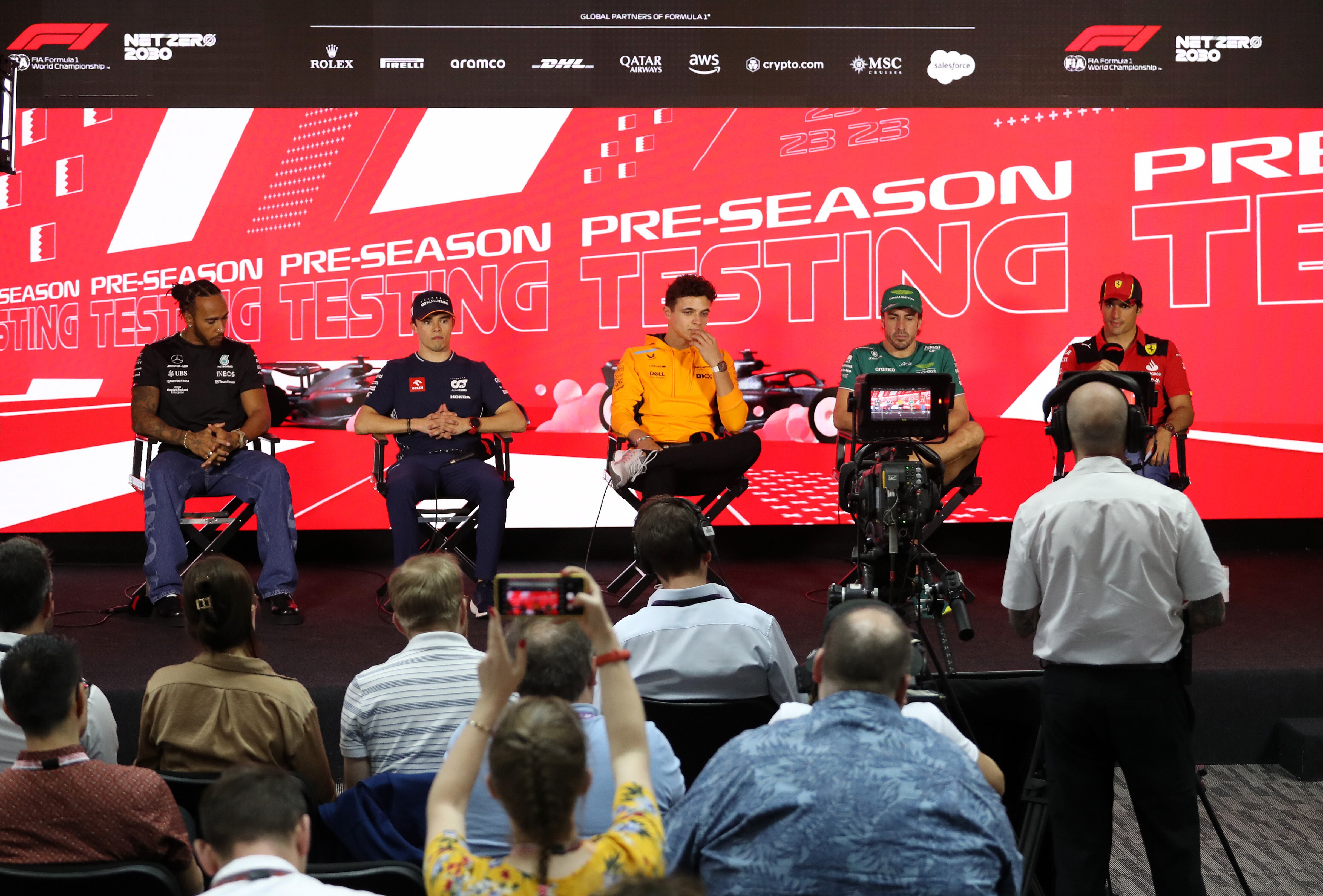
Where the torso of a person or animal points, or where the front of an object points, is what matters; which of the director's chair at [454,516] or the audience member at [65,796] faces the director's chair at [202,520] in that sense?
the audience member

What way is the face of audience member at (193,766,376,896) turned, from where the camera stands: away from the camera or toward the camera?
away from the camera

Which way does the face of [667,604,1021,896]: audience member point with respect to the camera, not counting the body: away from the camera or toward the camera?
away from the camera

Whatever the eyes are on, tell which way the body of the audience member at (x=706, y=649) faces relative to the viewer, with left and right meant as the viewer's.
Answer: facing away from the viewer

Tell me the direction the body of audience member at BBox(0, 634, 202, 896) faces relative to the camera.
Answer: away from the camera

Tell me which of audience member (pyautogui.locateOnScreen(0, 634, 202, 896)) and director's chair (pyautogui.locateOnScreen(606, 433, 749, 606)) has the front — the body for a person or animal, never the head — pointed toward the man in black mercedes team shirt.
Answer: the audience member

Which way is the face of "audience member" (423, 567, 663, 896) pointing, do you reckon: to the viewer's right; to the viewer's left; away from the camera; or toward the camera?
away from the camera

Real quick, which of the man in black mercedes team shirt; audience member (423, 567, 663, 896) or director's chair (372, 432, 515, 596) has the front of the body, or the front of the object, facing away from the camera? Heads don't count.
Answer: the audience member

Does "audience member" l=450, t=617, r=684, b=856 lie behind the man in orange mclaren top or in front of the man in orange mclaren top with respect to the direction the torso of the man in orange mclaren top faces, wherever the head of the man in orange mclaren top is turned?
in front

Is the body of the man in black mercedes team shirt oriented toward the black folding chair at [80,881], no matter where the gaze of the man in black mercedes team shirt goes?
yes

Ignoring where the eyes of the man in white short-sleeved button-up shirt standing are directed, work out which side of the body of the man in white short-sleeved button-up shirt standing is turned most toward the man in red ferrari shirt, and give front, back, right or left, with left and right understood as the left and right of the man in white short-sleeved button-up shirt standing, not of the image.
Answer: front

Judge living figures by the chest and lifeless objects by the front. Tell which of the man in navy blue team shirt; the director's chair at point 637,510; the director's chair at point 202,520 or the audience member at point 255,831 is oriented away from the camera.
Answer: the audience member

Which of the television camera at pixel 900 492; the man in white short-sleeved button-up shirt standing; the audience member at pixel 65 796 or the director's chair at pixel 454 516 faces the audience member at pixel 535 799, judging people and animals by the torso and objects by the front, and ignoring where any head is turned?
the director's chair

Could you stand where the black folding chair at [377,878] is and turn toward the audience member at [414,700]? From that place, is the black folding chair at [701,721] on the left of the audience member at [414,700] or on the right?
right

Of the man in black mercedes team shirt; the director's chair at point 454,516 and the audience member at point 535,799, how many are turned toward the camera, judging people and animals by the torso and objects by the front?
2
